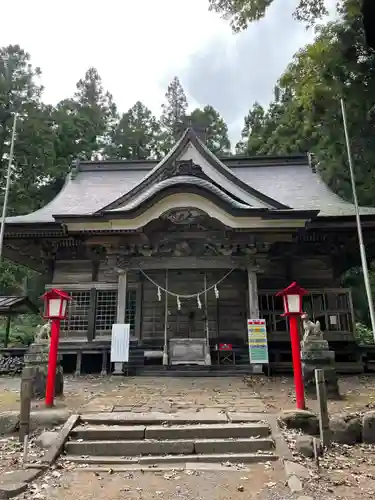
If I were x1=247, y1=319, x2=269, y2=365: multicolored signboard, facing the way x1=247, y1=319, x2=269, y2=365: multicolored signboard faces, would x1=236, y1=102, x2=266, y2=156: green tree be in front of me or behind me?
behind

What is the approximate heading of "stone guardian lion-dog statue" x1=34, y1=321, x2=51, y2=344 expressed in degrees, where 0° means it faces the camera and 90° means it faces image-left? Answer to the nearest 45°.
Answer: approximately 270°

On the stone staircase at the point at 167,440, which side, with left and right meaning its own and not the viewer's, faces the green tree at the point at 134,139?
back

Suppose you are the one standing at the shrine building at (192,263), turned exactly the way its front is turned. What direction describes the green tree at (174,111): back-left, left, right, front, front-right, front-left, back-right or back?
back

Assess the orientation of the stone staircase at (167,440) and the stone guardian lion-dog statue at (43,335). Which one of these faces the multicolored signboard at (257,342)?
the stone guardian lion-dog statue

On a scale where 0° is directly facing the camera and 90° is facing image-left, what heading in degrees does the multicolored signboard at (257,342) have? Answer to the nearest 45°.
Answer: approximately 0°

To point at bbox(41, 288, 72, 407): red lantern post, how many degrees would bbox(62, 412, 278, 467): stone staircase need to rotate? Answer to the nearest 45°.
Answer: approximately 135° to its right

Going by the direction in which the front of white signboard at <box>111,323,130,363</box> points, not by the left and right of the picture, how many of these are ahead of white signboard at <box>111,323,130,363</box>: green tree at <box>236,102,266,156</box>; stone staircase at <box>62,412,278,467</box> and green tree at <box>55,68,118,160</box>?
1
